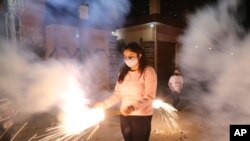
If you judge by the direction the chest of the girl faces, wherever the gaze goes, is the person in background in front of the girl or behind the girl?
behind

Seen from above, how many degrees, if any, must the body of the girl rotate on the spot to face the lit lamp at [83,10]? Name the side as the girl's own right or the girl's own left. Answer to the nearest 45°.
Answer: approximately 135° to the girl's own right

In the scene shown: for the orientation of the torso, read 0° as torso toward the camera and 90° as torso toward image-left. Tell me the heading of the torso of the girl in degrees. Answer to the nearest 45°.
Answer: approximately 45°

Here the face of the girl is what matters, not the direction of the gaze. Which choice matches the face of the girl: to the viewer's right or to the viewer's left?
to the viewer's left
